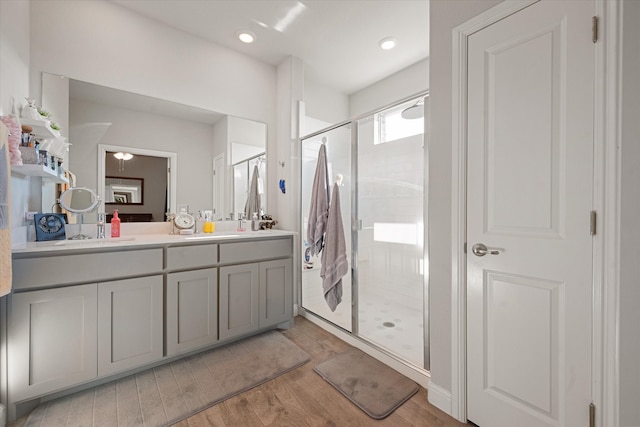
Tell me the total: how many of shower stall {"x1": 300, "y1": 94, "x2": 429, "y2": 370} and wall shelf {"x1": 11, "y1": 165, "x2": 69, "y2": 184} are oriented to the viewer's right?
1

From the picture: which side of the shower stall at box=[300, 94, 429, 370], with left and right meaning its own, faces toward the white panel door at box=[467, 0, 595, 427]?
left

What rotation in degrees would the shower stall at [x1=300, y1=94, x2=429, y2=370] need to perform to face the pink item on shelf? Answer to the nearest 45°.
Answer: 0° — it already faces it

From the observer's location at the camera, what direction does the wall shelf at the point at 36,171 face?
facing to the right of the viewer

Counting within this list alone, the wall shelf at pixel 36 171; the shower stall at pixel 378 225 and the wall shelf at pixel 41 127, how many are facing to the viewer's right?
2

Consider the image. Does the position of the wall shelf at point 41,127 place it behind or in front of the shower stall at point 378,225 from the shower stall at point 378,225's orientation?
in front

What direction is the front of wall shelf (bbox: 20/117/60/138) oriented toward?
to the viewer's right

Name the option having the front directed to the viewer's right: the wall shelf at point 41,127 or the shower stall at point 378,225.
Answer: the wall shelf

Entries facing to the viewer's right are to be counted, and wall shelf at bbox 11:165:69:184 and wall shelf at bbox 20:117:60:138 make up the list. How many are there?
2
